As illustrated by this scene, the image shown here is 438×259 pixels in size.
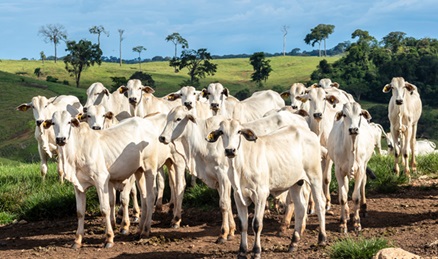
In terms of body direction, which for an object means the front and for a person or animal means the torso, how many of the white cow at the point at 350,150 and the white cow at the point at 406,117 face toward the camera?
2

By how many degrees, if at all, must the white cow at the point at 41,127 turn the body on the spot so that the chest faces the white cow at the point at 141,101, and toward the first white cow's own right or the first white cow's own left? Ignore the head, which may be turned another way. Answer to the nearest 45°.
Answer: approximately 90° to the first white cow's own left

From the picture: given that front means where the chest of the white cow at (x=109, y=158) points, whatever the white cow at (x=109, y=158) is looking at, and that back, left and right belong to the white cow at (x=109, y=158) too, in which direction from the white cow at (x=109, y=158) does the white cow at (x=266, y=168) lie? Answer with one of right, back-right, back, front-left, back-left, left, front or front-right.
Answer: left

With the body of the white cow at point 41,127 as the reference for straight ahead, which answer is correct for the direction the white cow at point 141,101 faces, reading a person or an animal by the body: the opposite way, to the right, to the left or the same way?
the same way

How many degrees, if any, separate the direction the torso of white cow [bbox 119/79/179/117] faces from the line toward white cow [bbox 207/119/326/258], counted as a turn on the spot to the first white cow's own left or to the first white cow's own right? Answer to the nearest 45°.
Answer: approximately 45° to the first white cow's own left

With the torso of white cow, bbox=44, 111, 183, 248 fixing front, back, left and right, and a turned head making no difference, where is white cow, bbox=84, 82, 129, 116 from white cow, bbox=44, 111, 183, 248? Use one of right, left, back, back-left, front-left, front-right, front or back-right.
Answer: back-right

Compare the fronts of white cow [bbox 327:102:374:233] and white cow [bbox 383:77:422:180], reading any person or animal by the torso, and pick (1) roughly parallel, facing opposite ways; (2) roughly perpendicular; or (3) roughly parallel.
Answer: roughly parallel

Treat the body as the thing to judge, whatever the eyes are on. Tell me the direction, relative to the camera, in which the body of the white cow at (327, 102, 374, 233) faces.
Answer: toward the camera

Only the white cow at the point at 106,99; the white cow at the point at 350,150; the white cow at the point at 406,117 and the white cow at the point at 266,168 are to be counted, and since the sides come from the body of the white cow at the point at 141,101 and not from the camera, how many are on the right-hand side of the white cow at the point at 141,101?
1

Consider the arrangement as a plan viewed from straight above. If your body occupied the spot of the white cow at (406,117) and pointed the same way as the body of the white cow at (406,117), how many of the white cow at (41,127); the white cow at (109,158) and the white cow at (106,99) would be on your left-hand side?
0

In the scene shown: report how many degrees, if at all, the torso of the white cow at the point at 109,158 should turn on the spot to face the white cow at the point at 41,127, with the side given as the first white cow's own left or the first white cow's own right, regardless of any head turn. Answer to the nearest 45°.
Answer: approximately 135° to the first white cow's own right

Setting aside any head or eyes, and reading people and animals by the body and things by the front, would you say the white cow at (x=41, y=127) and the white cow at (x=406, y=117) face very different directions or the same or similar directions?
same or similar directions

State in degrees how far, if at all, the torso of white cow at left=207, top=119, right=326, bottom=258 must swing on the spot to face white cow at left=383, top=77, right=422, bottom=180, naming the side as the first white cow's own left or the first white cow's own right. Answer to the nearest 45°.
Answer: approximately 180°

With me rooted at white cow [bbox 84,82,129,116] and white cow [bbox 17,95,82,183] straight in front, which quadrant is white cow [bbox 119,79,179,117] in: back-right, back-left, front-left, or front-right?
back-left

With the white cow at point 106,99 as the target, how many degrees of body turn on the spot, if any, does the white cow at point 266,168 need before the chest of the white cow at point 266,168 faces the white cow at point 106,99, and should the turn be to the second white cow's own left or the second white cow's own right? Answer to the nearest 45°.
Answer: approximately 90° to the second white cow's own right

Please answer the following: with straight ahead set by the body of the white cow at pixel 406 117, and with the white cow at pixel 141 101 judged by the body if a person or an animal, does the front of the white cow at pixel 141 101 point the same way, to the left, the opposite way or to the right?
the same way

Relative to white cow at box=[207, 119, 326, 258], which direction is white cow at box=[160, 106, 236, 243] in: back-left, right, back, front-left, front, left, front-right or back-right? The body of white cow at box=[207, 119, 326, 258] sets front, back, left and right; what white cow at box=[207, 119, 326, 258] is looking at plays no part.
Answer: right

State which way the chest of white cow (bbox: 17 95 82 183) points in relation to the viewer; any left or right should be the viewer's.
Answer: facing the viewer and to the left of the viewer

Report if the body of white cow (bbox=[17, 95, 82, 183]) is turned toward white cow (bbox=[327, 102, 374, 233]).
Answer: no
